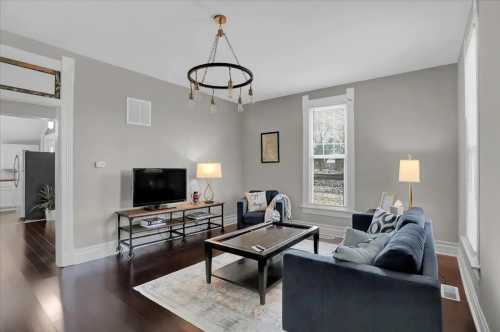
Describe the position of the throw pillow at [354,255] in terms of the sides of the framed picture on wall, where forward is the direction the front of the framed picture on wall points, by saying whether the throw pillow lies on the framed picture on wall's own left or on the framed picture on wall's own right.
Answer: on the framed picture on wall's own left

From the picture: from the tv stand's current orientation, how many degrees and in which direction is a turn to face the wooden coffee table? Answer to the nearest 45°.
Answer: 0° — it already faces it

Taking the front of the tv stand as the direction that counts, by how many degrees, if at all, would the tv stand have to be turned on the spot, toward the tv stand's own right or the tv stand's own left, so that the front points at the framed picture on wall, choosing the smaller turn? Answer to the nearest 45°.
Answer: approximately 45° to the tv stand's own left

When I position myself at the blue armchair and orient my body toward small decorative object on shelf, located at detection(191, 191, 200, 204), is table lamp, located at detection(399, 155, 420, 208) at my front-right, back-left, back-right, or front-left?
back-left

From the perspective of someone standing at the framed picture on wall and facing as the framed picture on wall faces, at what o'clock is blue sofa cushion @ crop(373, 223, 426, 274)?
The blue sofa cushion is roughly at 10 o'clock from the framed picture on wall.

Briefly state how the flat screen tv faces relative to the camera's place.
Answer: facing the viewer and to the right of the viewer

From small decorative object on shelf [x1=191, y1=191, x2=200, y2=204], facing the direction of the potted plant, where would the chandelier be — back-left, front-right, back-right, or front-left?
back-left

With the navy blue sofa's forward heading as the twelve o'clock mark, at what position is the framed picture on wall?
The framed picture on wall is roughly at 2 o'clock from the navy blue sofa.

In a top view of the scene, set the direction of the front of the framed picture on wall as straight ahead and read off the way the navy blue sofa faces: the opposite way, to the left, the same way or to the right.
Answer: to the right

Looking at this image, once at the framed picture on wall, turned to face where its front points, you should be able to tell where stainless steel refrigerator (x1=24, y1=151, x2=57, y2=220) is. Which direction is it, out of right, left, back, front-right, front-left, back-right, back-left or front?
front-right

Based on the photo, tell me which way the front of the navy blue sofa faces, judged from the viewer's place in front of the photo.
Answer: facing to the left of the viewer

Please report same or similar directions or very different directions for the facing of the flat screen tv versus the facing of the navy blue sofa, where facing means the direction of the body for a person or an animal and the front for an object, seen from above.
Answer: very different directions

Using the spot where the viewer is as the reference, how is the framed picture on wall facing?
facing the viewer and to the left of the viewer
